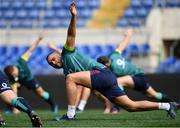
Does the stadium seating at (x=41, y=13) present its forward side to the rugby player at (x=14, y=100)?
yes

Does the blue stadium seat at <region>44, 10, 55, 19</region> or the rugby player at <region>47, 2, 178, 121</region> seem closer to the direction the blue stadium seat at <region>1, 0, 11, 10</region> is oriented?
the rugby player

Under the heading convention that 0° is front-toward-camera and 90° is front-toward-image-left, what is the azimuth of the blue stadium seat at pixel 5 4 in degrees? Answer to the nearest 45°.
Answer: approximately 0°

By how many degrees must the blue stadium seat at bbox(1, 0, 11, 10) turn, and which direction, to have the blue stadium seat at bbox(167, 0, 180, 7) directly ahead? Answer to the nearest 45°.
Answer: approximately 45° to its left

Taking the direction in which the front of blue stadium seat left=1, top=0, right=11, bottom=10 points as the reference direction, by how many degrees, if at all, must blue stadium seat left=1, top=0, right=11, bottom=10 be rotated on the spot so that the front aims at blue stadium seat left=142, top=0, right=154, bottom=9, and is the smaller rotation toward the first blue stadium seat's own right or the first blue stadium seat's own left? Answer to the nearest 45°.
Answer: approximately 45° to the first blue stadium seat's own left

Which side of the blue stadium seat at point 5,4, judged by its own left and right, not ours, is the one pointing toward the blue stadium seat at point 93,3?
left
